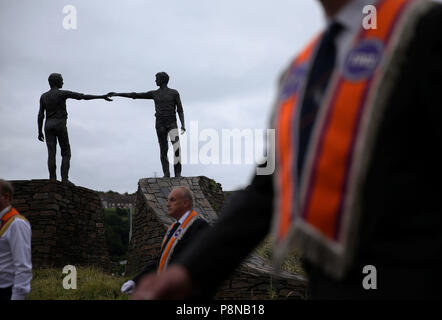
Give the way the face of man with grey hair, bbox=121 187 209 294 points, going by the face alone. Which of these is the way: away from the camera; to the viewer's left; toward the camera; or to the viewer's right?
to the viewer's left

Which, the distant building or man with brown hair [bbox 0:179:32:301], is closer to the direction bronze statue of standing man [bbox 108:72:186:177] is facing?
the man with brown hair

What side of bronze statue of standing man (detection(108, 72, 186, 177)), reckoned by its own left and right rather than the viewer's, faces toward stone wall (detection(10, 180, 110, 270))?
front

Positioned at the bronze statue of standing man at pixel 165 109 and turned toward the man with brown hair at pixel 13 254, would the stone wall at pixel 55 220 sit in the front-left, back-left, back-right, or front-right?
front-right

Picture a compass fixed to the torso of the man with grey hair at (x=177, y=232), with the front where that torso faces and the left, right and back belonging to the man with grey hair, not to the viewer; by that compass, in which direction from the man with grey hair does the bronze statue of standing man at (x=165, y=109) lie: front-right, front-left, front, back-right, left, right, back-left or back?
back-right

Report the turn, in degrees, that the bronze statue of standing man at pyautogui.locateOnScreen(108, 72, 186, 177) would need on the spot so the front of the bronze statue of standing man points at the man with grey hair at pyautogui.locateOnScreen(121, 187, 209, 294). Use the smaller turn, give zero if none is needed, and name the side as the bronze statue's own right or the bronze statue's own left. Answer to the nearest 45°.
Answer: approximately 45° to the bronze statue's own left

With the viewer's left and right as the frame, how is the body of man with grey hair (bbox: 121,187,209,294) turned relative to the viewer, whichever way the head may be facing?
facing the viewer and to the left of the viewer

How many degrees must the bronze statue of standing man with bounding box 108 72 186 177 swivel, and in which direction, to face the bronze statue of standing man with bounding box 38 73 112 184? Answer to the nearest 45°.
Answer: approximately 45° to its right
